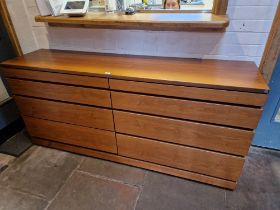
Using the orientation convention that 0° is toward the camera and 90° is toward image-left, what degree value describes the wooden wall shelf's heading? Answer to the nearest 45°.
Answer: approximately 0°

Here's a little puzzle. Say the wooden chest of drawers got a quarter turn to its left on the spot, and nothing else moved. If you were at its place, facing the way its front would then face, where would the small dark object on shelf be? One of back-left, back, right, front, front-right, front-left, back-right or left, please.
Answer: left

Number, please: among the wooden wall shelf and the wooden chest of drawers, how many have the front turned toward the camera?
2
